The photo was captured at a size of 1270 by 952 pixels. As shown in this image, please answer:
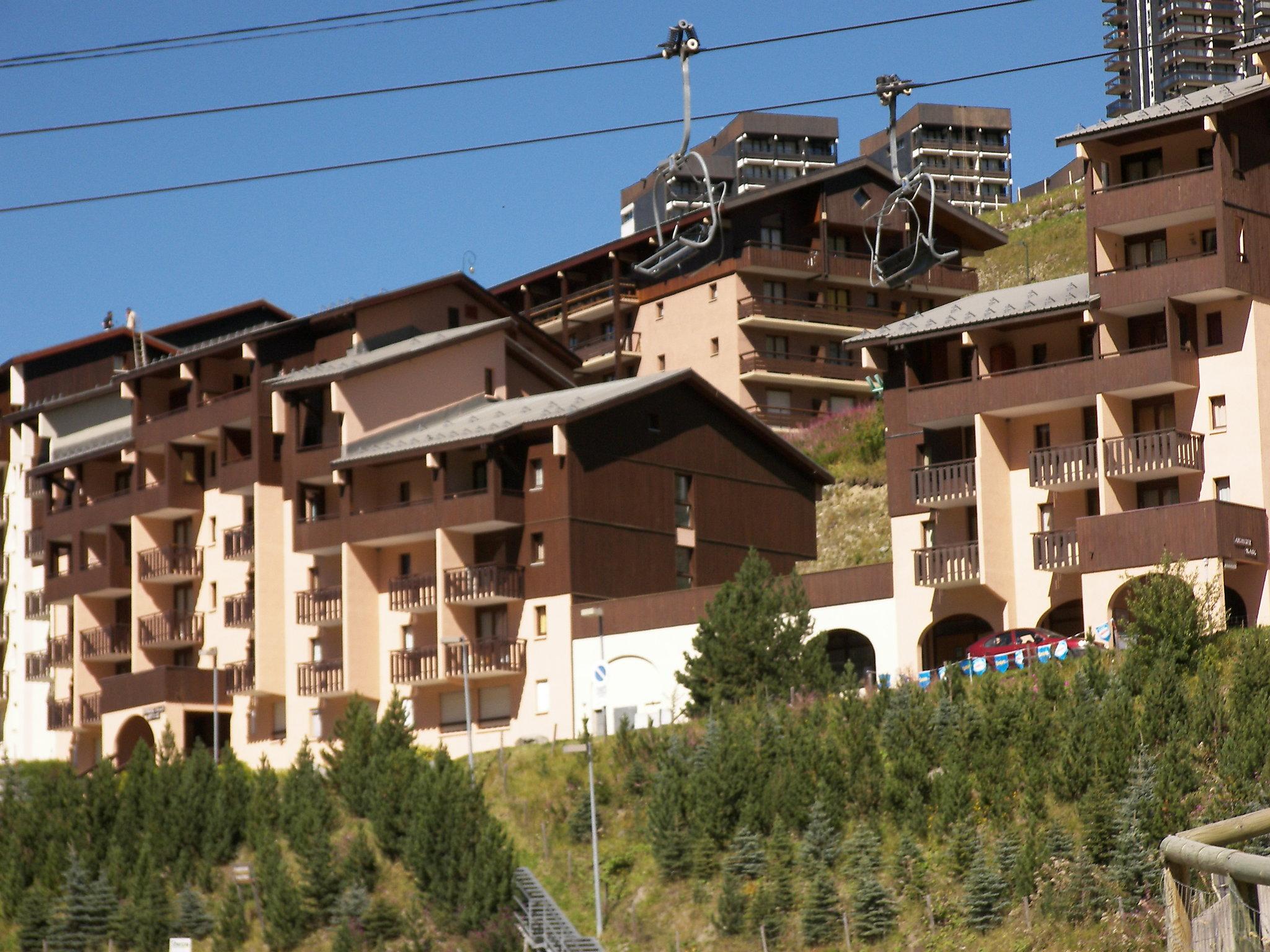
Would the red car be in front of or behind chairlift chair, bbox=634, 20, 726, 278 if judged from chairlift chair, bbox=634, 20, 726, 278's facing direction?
behind

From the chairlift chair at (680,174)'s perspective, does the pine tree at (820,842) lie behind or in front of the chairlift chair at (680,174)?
behind

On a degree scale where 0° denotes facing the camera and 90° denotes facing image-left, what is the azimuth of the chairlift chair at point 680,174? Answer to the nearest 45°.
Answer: approximately 45°

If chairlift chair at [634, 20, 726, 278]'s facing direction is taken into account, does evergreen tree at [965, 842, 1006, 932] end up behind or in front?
behind

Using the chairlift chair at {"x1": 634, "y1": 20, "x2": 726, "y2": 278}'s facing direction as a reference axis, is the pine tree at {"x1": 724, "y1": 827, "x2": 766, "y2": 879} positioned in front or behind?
behind
